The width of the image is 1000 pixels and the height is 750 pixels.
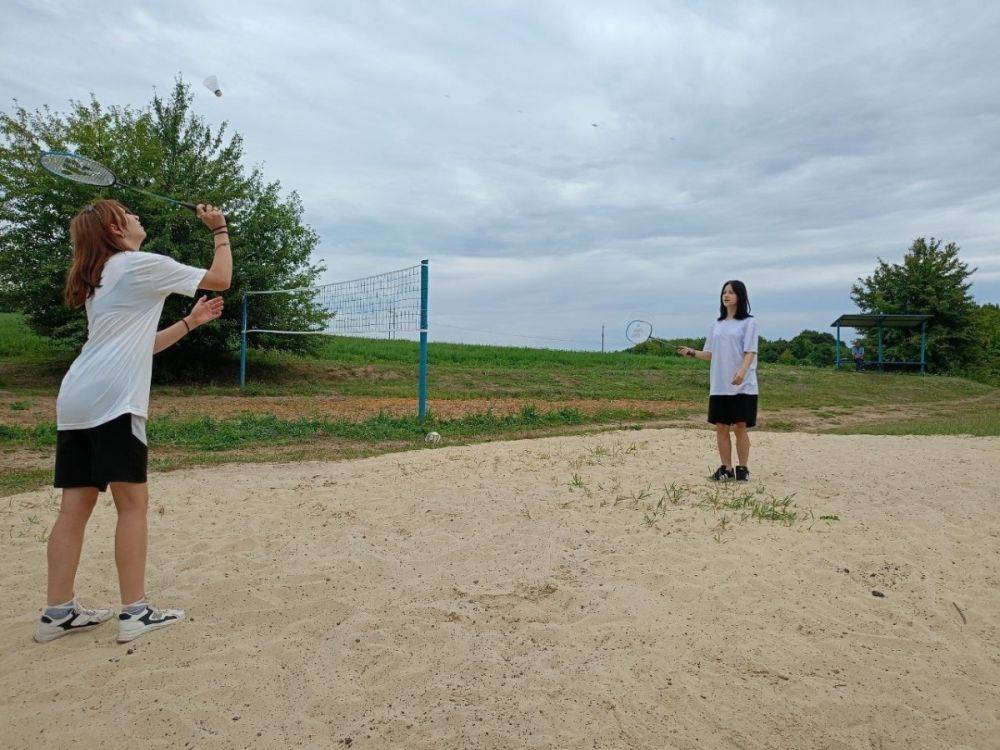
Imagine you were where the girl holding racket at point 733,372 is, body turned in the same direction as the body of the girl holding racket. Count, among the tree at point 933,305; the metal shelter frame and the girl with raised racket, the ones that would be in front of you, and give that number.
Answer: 1

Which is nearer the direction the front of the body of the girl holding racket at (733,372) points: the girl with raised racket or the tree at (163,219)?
the girl with raised racket

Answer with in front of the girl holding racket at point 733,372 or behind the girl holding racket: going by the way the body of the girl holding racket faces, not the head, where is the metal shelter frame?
behind

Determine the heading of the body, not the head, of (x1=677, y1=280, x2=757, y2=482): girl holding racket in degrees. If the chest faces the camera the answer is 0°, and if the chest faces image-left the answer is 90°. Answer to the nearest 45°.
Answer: approximately 45°

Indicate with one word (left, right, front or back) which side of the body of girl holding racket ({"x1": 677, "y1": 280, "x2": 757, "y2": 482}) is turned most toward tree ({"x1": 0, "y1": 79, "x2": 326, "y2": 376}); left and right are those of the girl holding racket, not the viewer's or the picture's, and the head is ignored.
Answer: right

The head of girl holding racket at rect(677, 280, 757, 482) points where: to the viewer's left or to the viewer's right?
to the viewer's left

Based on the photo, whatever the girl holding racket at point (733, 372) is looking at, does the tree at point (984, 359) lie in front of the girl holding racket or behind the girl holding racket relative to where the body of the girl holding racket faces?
behind

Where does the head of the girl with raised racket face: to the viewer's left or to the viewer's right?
to the viewer's right

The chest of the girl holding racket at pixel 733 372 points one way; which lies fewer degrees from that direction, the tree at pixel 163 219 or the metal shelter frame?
the tree

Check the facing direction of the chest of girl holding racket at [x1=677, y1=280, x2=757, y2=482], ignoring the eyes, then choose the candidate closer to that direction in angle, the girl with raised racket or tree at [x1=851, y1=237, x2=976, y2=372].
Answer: the girl with raised racket

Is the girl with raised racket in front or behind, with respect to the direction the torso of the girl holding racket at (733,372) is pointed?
in front
